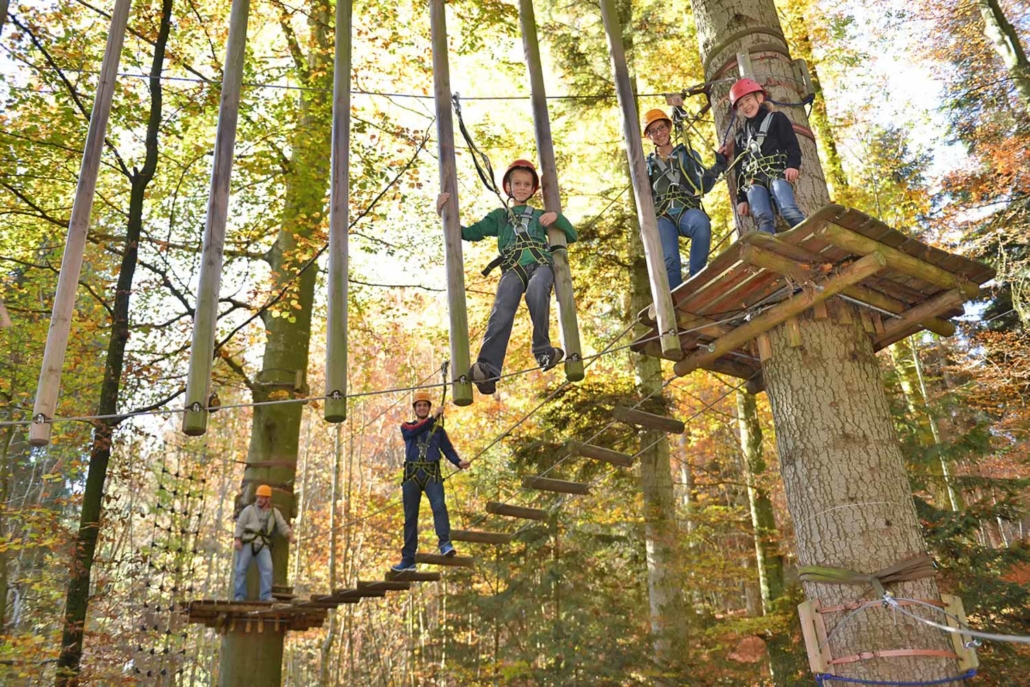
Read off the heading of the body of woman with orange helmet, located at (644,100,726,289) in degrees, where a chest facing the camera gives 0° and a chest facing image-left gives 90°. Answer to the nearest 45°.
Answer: approximately 0°

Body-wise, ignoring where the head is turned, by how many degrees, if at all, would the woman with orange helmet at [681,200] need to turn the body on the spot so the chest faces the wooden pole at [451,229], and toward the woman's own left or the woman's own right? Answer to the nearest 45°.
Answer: approximately 45° to the woman's own right

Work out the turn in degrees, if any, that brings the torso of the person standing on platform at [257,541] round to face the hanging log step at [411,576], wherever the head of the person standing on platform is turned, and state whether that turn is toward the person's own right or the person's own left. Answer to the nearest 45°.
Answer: approximately 45° to the person's own left

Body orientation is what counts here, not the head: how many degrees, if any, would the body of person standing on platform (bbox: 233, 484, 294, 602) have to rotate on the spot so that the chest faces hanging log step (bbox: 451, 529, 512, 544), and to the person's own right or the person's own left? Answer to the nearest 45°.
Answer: approximately 45° to the person's own left

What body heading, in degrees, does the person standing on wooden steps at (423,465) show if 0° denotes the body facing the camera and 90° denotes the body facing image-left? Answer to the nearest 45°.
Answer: approximately 0°

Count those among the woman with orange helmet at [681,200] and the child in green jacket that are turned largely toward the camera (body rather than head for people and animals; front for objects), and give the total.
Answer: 2

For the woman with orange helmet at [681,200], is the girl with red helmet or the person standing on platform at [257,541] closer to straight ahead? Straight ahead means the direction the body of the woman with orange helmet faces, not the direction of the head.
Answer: the girl with red helmet
